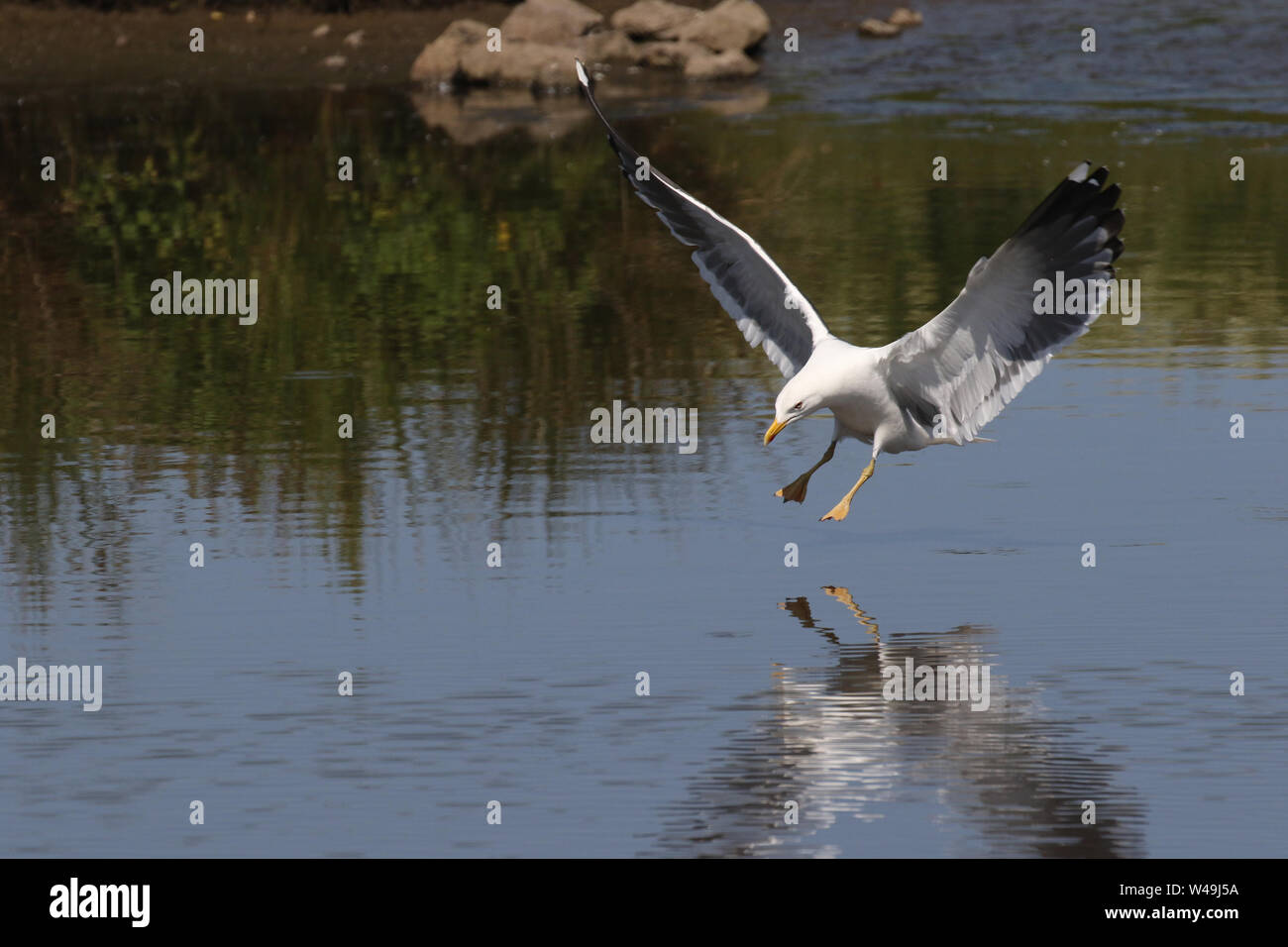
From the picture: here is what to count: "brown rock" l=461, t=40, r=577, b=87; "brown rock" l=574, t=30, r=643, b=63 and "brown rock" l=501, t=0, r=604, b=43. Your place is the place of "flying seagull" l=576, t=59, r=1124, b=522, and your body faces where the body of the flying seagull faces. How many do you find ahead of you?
0

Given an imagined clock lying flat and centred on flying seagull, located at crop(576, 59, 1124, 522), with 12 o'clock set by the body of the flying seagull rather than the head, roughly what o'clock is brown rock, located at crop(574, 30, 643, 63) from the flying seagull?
The brown rock is roughly at 4 o'clock from the flying seagull.

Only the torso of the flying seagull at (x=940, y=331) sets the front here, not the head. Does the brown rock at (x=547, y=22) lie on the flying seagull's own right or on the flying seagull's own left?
on the flying seagull's own right

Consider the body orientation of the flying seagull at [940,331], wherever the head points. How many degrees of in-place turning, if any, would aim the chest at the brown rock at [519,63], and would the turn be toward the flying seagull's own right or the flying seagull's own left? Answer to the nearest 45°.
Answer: approximately 135° to the flying seagull's own right

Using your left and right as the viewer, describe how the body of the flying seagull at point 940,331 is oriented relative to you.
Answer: facing the viewer and to the left of the viewer

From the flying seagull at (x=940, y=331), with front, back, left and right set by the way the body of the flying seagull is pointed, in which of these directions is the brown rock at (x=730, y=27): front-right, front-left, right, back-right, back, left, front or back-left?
back-right

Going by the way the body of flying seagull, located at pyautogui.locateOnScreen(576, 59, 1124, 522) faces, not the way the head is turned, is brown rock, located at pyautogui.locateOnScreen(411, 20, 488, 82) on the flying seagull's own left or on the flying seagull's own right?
on the flying seagull's own right

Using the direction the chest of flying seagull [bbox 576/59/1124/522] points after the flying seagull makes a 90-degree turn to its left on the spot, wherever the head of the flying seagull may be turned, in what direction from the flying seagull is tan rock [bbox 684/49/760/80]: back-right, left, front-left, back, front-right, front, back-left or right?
back-left

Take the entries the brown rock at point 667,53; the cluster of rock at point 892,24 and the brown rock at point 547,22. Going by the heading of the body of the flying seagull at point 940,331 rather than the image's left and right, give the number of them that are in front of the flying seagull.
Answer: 0

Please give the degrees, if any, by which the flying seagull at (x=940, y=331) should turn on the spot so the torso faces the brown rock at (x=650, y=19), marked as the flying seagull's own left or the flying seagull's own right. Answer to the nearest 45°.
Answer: approximately 135° to the flying seagull's own right

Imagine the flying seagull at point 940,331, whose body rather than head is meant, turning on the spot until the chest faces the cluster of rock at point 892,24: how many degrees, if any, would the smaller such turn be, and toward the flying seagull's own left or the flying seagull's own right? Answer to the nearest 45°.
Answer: approximately 135° to the flying seagull's own right
